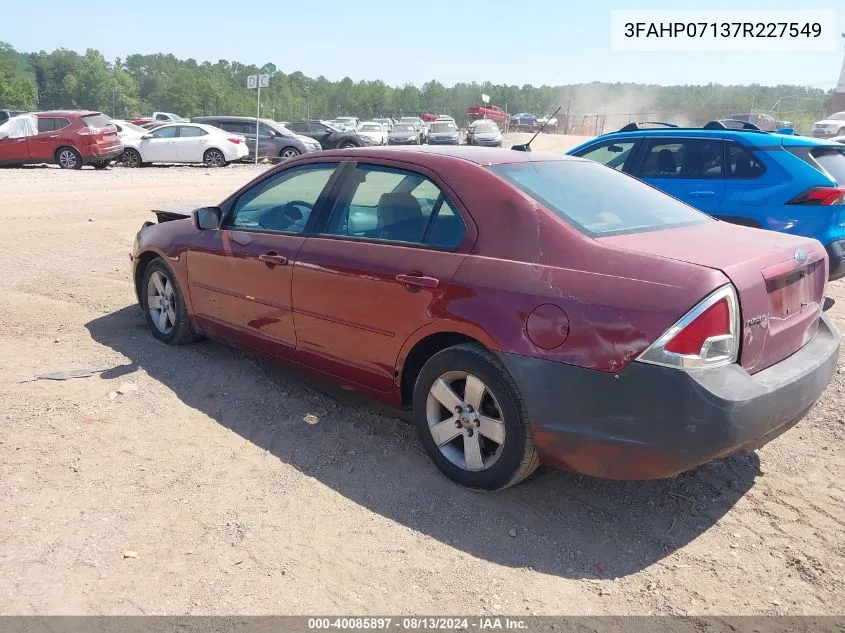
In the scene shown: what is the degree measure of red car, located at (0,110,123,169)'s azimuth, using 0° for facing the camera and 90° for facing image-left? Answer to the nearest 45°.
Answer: approximately 135°

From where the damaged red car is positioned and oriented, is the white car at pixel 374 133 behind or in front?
in front

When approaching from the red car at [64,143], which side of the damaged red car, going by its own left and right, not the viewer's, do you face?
front

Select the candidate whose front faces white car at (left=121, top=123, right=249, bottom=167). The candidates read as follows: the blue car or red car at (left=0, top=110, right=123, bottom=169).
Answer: the blue car

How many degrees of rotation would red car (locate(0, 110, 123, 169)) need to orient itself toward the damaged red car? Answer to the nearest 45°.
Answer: approximately 135° to its left

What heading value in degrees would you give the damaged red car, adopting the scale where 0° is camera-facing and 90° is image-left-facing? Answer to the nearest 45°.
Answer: approximately 135°

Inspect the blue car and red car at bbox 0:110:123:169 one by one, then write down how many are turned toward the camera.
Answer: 0

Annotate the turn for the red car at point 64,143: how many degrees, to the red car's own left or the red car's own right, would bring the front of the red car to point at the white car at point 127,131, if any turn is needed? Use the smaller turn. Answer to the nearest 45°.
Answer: approximately 90° to the red car's own right

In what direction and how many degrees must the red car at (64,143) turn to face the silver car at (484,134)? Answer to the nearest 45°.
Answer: approximately 90° to its right

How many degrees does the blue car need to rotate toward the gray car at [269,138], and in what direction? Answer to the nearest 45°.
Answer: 0° — it already faces it
